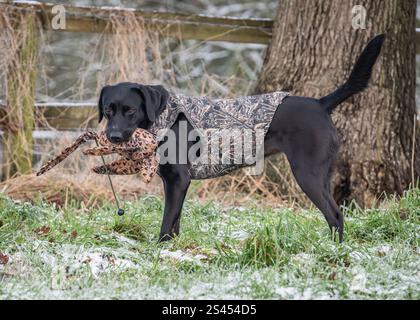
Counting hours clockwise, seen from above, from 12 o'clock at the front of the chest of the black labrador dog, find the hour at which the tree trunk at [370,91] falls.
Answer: The tree trunk is roughly at 4 o'clock from the black labrador dog.

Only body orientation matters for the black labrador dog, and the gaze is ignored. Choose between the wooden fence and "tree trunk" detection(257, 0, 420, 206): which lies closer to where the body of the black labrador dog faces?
the wooden fence

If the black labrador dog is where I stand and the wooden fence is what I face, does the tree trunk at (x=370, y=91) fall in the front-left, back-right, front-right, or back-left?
front-right

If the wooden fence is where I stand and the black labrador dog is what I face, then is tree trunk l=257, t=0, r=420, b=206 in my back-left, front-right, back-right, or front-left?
front-left

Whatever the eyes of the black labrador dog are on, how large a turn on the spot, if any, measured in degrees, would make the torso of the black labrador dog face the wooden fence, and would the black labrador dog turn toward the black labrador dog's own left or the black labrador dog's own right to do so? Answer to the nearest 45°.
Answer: approximately 45° to the black labrador dog's own right

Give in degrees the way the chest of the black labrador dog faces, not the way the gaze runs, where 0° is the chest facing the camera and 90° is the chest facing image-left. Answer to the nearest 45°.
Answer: approximately 90°
